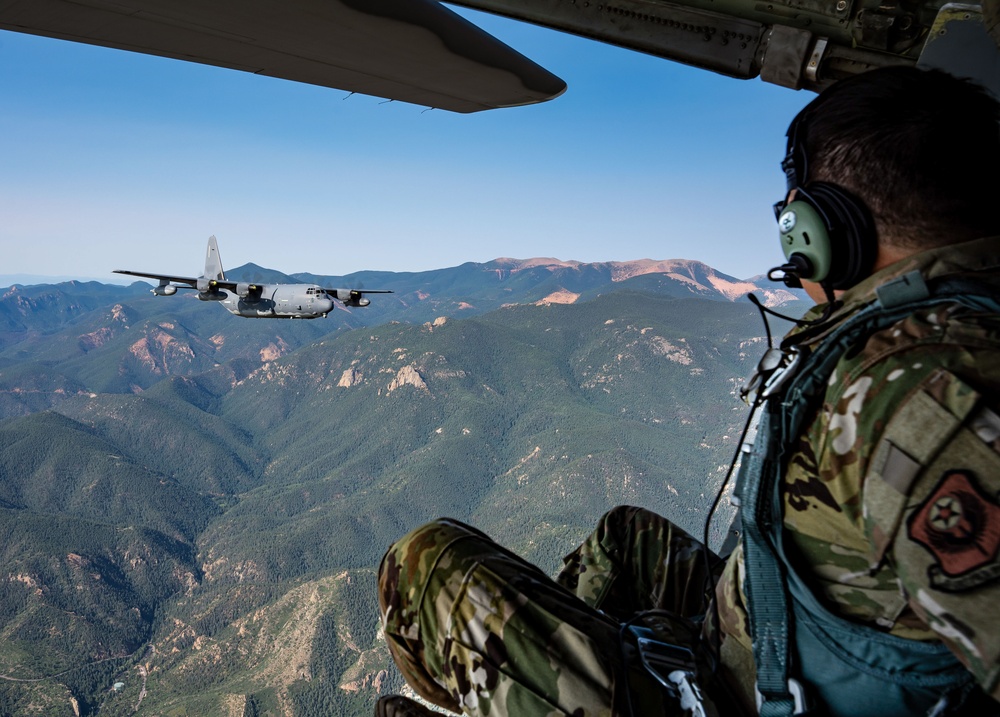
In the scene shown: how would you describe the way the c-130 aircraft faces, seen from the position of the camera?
facing the viewer and to the right of the viewer
